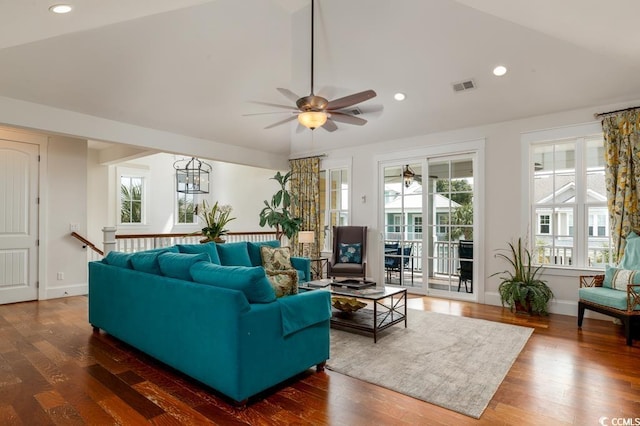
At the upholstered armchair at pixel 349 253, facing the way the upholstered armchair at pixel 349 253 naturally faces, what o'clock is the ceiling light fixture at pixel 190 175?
The ceiling light fixture is roughly at 4 o'clock from the upholstered armchair.

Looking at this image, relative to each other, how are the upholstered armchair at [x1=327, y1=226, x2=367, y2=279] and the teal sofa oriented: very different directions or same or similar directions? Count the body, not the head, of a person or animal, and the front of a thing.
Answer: very different directions

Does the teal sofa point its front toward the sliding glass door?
yes

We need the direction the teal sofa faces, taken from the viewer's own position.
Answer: facing away from the viewer and to the right of the viewer

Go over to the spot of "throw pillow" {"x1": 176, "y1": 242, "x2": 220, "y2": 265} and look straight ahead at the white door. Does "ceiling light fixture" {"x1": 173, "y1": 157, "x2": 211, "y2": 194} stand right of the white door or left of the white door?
right

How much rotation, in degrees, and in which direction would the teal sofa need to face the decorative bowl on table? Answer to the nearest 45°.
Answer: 0° — it already faces it

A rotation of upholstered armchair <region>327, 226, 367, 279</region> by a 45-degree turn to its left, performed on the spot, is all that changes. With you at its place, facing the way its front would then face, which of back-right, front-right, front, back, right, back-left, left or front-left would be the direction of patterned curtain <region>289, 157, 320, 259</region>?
back

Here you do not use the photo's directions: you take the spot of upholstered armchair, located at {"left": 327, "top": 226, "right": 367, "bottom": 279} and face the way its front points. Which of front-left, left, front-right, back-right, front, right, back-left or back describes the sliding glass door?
left

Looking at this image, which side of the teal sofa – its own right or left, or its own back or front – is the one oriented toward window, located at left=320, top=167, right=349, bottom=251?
front

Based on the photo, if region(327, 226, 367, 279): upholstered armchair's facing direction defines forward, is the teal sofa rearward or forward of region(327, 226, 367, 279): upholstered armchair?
forward

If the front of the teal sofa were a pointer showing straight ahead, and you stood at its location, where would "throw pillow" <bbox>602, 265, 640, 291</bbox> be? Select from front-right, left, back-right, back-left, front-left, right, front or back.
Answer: front-right

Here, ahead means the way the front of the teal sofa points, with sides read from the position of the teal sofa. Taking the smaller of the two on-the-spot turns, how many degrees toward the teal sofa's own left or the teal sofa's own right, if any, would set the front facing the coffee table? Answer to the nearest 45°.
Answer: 0° — it already faces it

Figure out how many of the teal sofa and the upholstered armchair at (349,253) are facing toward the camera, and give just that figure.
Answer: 1
